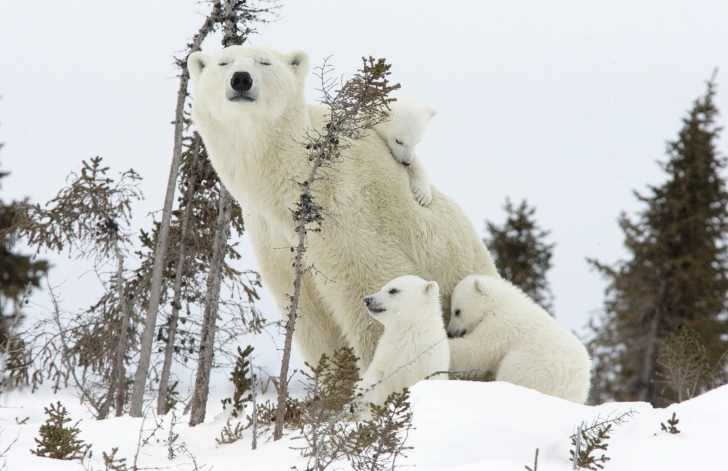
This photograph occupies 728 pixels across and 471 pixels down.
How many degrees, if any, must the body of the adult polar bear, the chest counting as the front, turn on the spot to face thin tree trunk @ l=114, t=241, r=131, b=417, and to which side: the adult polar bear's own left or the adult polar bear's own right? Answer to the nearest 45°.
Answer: approximately 90° to the adult polar bear's own right

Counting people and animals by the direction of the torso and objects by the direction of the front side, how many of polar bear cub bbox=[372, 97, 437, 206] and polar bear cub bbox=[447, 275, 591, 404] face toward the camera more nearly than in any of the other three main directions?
1

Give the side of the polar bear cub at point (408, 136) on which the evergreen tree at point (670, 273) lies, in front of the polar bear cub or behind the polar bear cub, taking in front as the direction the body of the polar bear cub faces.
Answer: behind

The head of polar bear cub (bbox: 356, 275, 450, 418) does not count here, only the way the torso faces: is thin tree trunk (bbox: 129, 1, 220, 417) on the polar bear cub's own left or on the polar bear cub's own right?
on the polar bear cub's own right

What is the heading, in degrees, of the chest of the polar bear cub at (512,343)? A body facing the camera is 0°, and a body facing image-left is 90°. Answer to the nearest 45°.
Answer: approximately 90°

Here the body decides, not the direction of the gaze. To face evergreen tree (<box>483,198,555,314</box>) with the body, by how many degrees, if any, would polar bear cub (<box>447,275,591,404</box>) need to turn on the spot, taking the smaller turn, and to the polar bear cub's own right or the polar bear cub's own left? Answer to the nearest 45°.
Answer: approximately 90° to the polar bear cub's own right
